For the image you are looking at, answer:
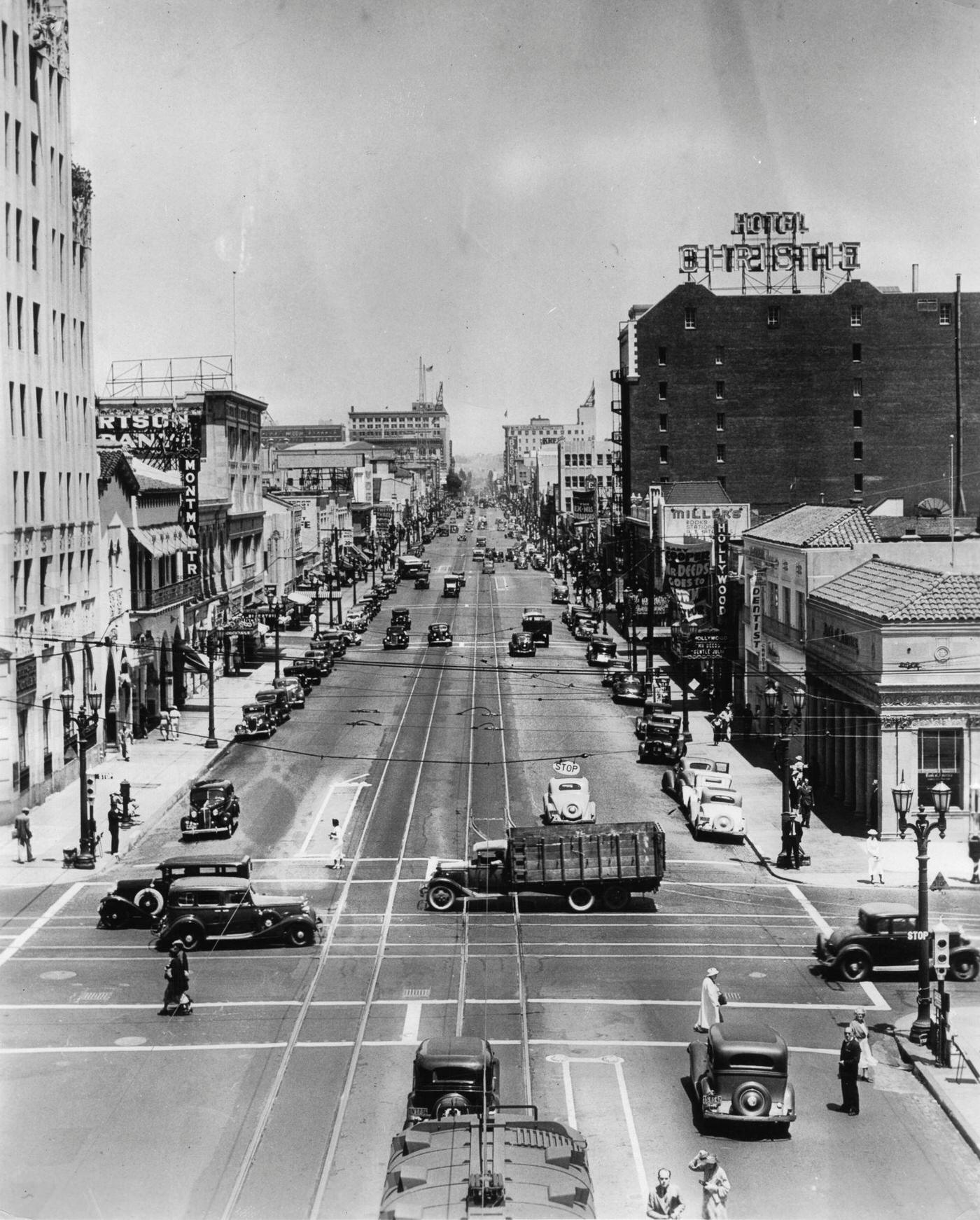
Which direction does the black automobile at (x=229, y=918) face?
to the viewer's right

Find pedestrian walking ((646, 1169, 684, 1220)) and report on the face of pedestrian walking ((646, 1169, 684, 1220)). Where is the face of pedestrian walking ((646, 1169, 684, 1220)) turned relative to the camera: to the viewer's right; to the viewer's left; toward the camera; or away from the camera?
toward the camera

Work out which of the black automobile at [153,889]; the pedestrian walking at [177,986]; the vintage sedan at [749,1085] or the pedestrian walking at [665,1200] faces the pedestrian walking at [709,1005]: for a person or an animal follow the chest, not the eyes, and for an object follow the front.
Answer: the vintage sedan

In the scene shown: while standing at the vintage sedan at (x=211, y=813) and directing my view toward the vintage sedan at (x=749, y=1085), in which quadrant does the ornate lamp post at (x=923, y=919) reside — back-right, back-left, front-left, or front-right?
front-left

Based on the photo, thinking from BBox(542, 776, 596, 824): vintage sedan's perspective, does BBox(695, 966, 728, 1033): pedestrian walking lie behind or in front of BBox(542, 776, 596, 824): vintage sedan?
behind

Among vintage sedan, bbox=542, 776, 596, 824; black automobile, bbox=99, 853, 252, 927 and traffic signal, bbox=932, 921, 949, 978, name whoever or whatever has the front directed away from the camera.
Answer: the vintage sedan

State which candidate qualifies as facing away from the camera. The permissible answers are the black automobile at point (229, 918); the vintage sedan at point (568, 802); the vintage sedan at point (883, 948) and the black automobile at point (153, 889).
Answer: the vintage sedan at point (568, 802)

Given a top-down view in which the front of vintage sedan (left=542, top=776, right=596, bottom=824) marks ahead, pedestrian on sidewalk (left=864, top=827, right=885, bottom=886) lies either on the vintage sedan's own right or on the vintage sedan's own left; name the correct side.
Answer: on the vintage sedan's own right

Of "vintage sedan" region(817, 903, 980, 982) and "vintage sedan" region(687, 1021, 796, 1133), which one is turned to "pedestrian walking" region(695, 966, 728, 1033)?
"vintage sedan" region(687, 1021, 796, 1133)

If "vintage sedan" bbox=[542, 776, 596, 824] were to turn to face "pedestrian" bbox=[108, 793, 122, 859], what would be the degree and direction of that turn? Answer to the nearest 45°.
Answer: approximately 90° to its left
